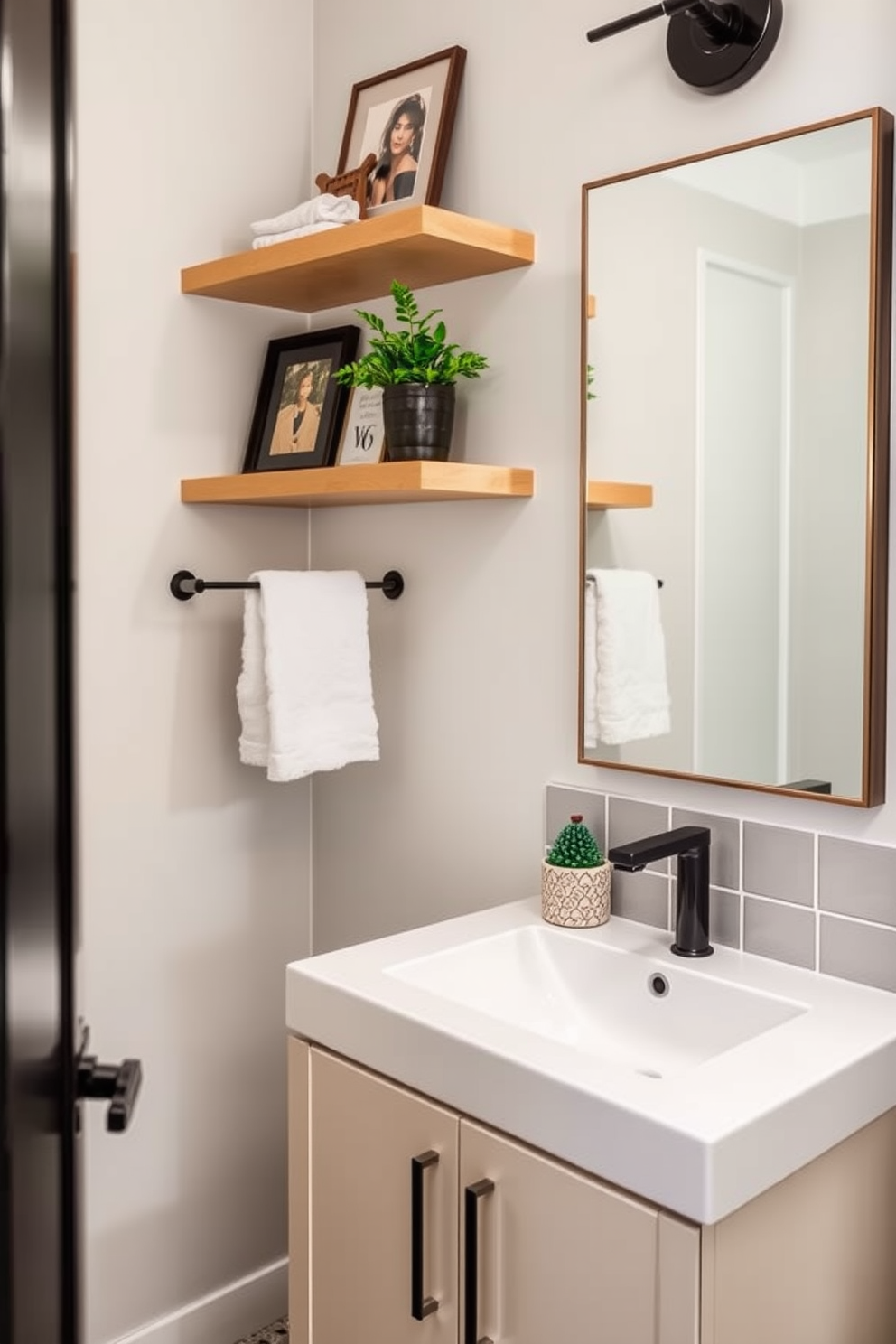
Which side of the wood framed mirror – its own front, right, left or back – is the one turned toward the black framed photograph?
right

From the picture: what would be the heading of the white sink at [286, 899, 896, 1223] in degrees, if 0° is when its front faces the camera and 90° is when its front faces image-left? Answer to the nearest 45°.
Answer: approximately 45°

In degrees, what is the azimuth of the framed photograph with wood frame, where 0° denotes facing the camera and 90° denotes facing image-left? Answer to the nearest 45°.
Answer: approximately 45°

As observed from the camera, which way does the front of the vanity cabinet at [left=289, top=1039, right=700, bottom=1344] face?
facing the viewer and to the left of the viewer
